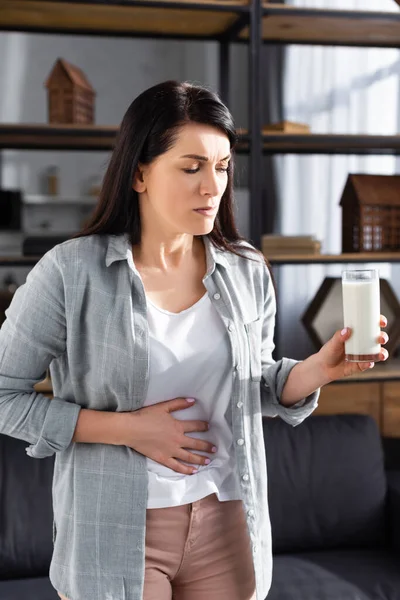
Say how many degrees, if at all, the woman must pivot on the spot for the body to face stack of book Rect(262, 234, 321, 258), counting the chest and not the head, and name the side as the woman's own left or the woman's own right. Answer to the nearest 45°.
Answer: approximately 135° to the woman's own left

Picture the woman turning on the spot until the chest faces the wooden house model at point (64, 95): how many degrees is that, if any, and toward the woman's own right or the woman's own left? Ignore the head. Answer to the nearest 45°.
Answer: approximately 135° to the woman's own left

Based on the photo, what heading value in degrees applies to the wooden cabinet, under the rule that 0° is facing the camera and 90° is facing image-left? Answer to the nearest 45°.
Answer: approximately 0°

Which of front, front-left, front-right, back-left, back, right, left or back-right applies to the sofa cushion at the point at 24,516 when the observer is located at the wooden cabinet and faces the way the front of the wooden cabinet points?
front-right

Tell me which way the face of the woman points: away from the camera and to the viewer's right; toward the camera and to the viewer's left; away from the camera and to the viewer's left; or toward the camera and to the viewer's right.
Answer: toward the camera and to the viewer's right

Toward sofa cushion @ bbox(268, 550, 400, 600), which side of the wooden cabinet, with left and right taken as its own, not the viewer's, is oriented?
front

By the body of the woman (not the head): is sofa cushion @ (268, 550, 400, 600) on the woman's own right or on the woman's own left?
on the woman's own left

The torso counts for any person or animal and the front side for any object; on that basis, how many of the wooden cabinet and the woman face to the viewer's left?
0
